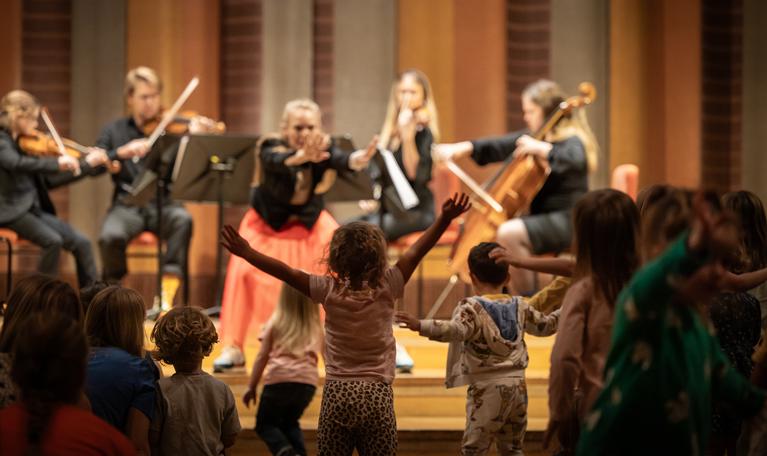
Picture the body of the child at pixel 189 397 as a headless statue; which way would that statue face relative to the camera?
away from the camera

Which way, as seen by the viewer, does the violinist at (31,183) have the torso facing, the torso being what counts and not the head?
to the viewer's right

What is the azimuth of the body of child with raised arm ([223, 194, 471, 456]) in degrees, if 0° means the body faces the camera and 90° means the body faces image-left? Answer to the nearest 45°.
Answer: approximately 180°

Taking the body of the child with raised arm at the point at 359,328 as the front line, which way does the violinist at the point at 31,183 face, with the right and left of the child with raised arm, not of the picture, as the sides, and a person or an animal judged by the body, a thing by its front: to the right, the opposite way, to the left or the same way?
to the right

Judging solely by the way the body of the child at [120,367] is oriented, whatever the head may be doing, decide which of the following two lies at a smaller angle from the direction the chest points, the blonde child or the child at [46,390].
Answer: the blonde child

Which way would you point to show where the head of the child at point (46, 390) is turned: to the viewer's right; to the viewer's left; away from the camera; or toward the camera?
away from the camera

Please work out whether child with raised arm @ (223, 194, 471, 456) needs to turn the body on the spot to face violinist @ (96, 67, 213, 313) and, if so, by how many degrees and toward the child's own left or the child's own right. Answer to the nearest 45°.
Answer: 0° — they already face them

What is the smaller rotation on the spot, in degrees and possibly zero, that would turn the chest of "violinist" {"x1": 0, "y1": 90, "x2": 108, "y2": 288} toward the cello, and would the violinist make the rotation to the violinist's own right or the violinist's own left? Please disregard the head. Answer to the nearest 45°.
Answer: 0° — they already face it

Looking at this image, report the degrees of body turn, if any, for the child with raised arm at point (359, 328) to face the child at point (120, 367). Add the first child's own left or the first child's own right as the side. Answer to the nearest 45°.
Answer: approximately 135° to the first child's own left

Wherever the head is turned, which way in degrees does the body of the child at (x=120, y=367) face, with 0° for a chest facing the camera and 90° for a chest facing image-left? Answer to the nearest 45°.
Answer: approximately 225°

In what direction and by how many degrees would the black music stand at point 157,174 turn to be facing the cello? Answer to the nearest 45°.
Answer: approximately 135° to its right

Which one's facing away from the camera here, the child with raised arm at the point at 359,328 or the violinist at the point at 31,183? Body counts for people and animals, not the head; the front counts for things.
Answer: the child with raised arm
